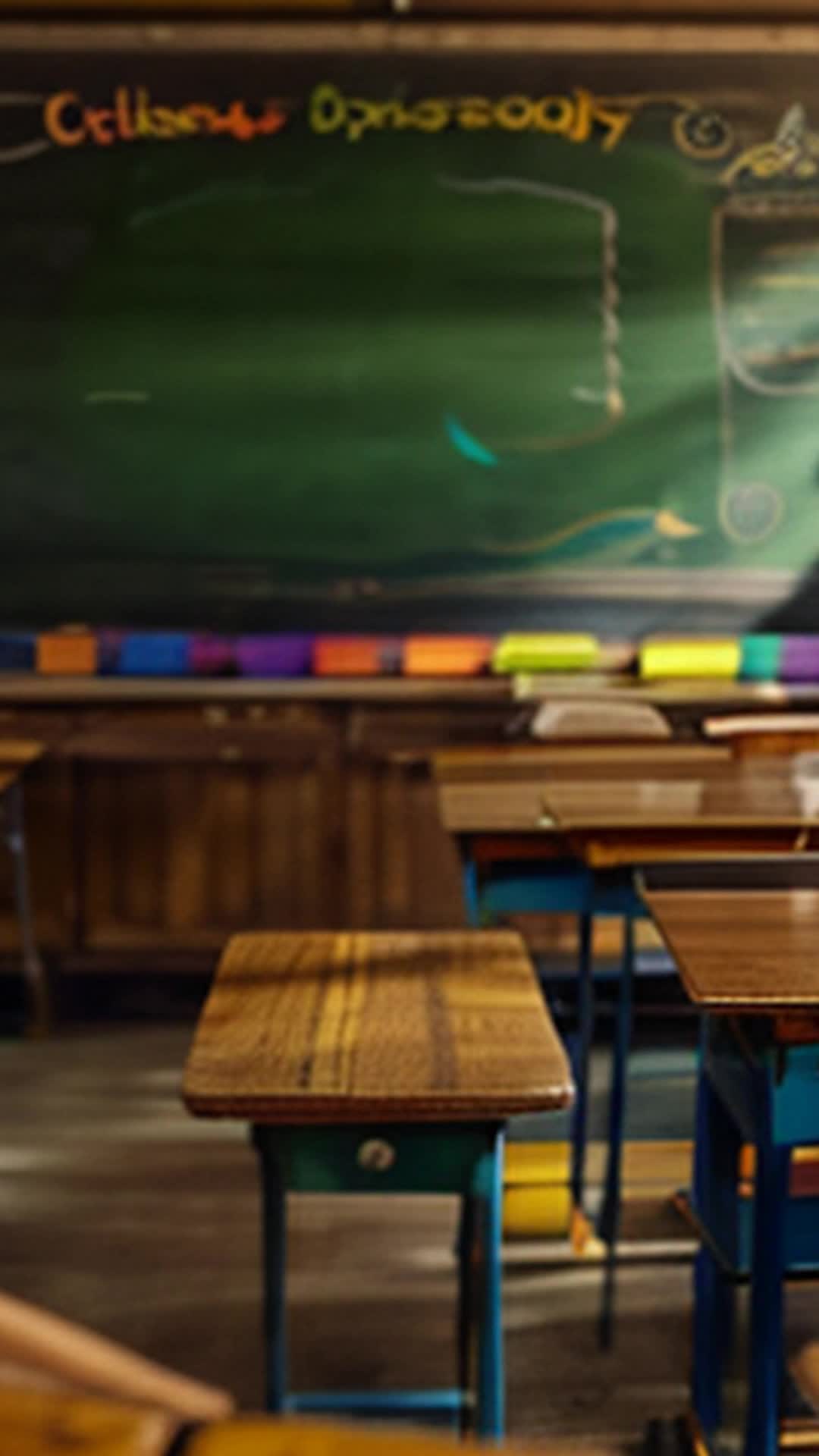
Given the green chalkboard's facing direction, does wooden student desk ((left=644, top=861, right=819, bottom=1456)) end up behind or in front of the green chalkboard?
in front

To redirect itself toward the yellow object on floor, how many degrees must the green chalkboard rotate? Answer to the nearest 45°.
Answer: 0° — it already faces it

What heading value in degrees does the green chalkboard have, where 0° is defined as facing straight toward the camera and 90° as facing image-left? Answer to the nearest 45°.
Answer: approximately 0°

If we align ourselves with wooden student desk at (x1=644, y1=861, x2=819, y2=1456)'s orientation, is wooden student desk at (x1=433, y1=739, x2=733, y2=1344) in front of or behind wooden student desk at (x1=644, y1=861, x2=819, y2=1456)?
behind

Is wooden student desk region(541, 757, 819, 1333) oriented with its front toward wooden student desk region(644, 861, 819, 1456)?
yes

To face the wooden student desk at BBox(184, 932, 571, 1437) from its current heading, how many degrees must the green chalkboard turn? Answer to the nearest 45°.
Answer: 0° — it already faces it

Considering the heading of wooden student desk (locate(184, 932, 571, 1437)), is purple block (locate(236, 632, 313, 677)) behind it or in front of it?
behind

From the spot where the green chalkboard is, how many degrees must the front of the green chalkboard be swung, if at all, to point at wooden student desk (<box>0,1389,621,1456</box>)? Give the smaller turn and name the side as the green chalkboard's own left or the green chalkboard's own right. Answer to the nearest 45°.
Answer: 0° — it already faces it
